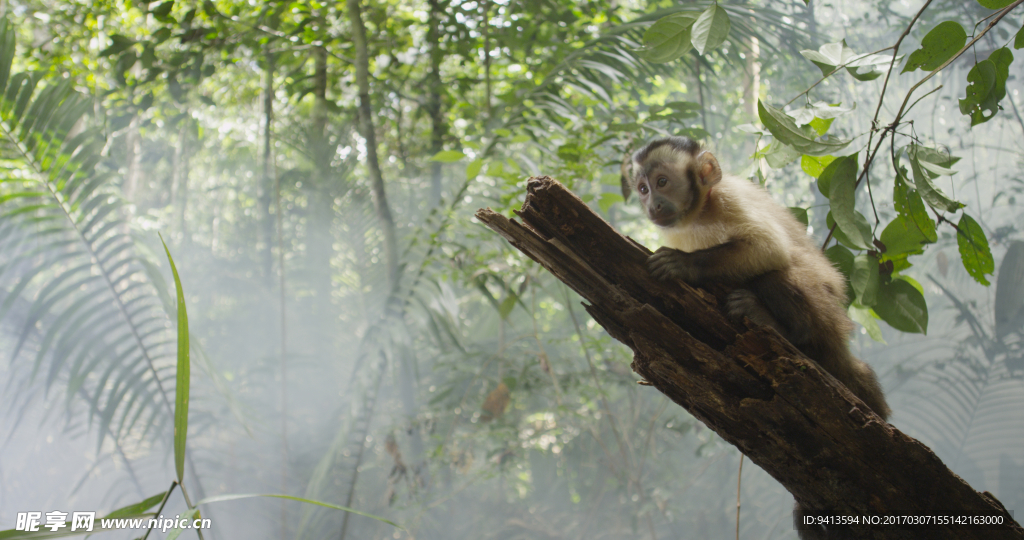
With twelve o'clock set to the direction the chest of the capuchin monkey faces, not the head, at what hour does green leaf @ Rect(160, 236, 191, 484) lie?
The green leaf is roughly at 11 o'clock from the capuchin monkey.

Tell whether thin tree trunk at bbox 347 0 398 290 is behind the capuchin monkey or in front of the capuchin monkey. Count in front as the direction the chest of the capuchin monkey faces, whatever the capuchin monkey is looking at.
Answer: in front

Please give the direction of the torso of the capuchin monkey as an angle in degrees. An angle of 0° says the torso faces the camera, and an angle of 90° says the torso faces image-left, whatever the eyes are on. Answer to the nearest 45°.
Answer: approximately 90°

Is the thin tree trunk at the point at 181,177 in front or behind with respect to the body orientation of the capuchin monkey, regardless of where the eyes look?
in front
